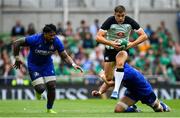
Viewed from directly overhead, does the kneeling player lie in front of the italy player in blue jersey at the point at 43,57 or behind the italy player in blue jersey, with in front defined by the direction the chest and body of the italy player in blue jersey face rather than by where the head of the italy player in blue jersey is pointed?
in front

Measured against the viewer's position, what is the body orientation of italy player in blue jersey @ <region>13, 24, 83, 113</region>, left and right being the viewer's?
facing the viewer and to the right of the viewer
